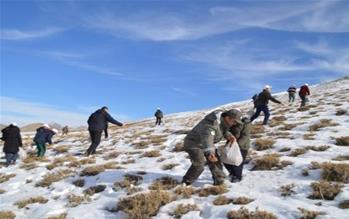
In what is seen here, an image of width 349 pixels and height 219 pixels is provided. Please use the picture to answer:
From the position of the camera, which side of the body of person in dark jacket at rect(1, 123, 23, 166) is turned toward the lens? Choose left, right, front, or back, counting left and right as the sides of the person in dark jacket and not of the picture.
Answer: back

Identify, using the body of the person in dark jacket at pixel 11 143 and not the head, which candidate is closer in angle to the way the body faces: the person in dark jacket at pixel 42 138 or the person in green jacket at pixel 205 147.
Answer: the person in dark jacket
